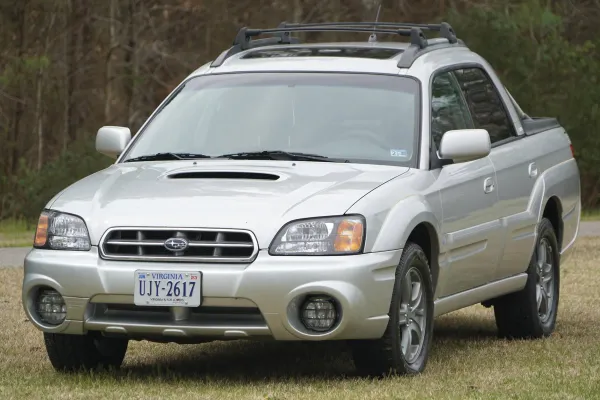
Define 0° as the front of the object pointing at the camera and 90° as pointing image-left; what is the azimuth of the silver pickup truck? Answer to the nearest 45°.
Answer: approximately 45°
